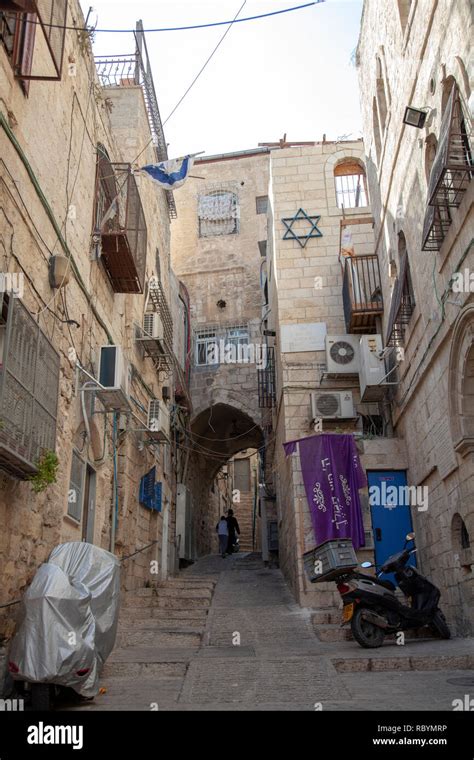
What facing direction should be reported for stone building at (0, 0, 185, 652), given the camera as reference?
facing to the right of the viewer

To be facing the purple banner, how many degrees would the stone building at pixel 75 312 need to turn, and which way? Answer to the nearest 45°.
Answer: approximately 45° to its left

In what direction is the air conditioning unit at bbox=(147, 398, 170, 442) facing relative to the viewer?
to the viewer's right

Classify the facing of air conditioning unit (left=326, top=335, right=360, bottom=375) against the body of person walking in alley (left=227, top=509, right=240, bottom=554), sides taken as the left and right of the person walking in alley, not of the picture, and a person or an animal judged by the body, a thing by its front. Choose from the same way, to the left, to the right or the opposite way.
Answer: the opposite way

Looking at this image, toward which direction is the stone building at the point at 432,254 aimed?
to the viewer's left

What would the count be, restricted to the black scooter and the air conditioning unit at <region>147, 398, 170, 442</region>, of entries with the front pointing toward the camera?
0

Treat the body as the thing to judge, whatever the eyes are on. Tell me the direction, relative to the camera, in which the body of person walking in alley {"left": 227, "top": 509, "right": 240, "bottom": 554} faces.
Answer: away from the camera
